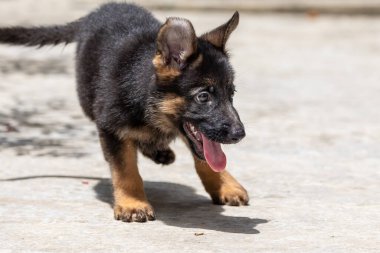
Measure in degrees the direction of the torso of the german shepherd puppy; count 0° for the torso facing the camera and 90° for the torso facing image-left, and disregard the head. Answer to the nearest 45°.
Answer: approximately 315°
